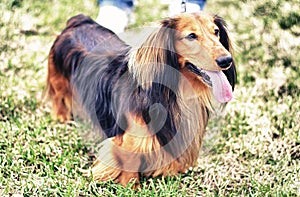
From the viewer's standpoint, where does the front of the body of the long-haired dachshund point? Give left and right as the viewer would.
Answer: facing the viewer and to the right of the viewer
